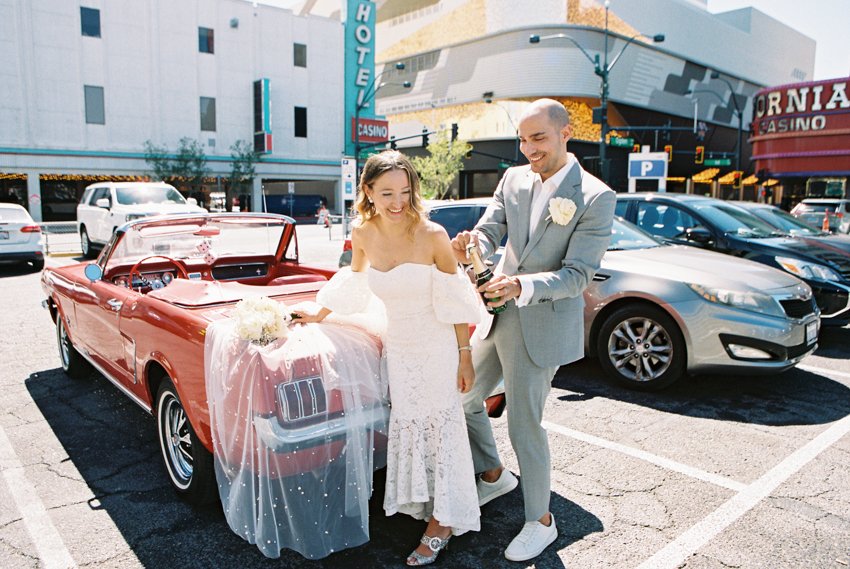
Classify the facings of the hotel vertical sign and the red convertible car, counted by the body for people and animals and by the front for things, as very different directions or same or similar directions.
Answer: very different directions

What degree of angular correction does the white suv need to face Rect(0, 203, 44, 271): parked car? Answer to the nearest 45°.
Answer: approximately 90° to its right

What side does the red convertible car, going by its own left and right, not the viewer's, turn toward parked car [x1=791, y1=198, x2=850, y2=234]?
right

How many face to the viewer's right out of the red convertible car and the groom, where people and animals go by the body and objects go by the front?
0

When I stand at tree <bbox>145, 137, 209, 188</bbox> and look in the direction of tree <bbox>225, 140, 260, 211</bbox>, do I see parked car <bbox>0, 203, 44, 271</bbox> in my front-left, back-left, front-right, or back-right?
back-right

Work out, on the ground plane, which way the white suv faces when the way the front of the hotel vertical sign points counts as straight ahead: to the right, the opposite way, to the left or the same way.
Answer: the same way

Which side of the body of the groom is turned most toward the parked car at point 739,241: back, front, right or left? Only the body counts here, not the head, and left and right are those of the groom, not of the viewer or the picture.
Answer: back

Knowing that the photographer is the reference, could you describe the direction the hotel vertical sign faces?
facing the viewer and to the right of the viewer

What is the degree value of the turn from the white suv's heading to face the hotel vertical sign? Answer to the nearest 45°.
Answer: approximately 90° to its left

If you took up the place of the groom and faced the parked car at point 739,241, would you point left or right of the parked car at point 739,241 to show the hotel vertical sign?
left

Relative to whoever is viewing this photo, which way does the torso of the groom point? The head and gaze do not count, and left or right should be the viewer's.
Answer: facing the viewer and to the left of the viewer

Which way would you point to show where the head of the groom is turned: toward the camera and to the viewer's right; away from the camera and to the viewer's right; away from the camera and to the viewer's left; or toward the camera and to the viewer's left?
toward the camera and to the viewer's left

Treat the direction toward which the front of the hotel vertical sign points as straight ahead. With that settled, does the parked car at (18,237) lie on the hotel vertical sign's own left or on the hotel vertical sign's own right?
on the hotel vertical sign's own right

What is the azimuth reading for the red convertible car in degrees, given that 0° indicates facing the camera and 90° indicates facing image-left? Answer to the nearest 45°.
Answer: approximately 135°

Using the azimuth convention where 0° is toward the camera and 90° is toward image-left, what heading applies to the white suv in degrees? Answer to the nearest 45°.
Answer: approximately 315°

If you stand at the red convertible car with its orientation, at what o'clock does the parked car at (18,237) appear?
The parked car is roughly at 1 o'clock from the red convertible car.

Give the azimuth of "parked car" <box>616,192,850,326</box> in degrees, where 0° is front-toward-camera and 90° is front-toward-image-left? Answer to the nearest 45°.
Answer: approximately 315°

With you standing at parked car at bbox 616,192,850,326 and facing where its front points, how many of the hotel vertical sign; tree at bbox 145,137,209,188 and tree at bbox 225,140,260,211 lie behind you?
3

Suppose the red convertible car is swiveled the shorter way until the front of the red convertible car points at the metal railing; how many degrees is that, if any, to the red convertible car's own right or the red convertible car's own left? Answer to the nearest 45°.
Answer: approximately 45° to the red convertible car's own right

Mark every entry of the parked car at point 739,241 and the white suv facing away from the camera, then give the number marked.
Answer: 0

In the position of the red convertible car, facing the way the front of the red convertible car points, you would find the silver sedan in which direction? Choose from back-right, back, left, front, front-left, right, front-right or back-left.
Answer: back-right

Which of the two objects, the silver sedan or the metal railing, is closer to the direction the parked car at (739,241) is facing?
the silver sedan
